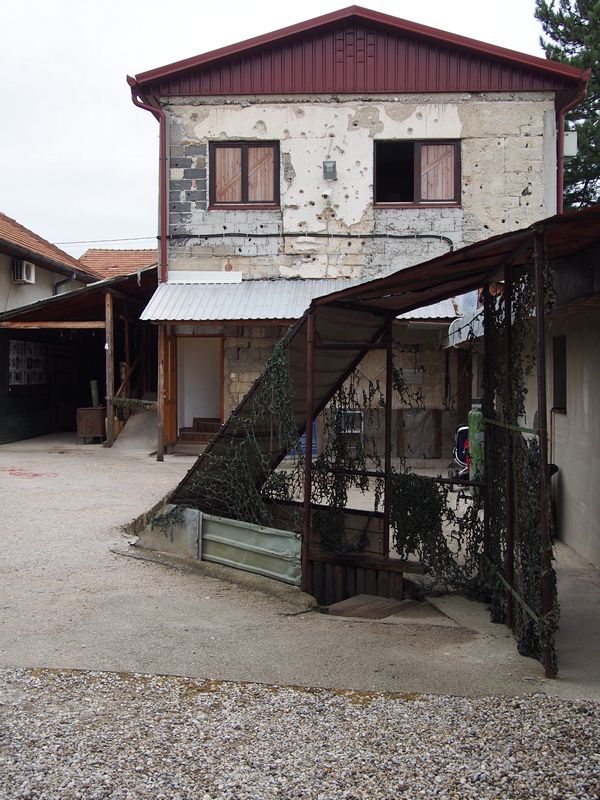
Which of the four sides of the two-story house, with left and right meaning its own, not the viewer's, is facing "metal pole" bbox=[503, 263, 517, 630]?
front

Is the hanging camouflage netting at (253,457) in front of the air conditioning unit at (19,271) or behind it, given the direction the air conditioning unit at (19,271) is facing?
in front

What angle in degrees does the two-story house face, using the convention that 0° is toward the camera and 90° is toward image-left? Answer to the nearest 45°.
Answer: approximately 0°

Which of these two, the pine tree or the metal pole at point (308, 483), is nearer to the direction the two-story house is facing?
the metal pole

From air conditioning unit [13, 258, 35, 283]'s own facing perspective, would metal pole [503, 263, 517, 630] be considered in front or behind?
in front

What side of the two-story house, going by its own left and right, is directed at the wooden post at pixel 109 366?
right

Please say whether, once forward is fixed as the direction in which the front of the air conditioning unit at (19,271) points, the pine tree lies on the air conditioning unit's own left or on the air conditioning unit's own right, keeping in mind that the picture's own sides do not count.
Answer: on the air conditioning unit's own left

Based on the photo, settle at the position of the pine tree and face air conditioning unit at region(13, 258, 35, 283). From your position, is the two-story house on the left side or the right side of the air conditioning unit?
left

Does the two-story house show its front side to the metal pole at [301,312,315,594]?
yes

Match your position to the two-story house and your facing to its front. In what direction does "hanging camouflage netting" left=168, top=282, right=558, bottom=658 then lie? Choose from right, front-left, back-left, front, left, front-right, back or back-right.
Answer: front

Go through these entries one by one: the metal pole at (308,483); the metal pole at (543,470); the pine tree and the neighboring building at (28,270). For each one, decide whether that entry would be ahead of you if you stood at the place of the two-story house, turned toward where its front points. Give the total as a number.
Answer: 2

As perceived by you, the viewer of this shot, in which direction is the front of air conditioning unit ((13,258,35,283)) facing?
facing the viewer and to the right of the viewer

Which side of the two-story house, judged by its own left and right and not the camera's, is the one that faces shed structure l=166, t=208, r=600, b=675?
front

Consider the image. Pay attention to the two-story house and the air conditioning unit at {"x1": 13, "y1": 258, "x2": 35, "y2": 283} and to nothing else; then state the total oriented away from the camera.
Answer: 0
